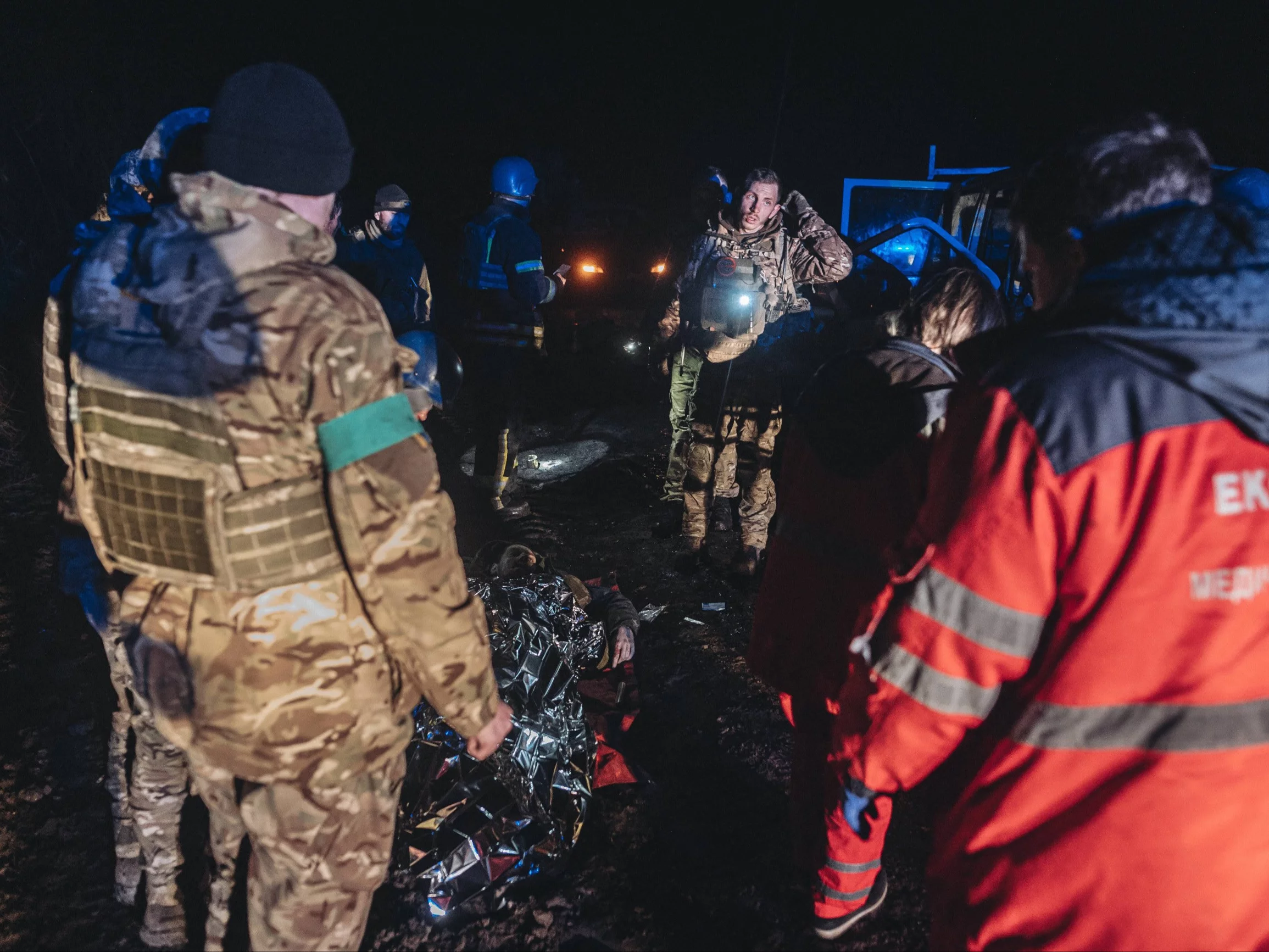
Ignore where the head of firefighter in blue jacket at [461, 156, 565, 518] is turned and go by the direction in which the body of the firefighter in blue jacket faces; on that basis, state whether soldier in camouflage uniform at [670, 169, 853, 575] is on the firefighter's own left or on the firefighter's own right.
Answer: on the firefighter's own right

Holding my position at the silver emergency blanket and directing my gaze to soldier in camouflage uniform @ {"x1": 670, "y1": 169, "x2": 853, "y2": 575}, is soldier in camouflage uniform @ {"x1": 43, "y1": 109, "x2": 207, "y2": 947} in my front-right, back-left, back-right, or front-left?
back-left

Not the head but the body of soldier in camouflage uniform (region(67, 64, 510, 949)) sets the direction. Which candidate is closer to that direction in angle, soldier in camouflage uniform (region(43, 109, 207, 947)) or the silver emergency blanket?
the silver emergency blanket

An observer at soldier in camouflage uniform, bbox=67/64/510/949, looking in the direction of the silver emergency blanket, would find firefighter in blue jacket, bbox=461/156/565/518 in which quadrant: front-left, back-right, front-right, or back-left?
front-left

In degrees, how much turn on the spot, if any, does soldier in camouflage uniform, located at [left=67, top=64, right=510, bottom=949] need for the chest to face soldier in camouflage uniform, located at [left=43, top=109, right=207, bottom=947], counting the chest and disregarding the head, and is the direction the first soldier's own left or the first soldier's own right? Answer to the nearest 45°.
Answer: approximately 90° to the first soldier's own left

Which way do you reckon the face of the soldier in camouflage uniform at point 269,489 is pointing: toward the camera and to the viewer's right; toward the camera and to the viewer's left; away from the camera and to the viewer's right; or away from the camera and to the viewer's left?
away from the camera and to the viewer's right

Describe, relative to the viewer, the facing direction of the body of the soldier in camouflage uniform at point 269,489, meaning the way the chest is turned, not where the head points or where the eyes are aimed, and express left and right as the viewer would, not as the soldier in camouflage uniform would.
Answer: facing away from the viewer and to the right of the viewer

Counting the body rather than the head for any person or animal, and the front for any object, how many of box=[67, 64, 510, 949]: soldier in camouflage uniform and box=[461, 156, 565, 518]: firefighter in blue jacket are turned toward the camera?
0

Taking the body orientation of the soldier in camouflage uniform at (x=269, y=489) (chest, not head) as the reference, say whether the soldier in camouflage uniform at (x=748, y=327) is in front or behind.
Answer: in front

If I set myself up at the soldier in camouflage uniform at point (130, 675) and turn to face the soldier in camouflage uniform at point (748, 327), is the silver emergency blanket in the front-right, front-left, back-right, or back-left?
front-right

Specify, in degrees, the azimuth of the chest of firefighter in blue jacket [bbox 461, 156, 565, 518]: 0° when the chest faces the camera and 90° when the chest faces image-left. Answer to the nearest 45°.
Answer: approximately 225°

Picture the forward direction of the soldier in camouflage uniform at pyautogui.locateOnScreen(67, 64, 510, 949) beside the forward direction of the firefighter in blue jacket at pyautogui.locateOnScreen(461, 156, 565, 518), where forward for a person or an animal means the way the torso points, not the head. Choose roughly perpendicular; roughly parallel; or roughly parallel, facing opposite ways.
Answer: roughly parallel

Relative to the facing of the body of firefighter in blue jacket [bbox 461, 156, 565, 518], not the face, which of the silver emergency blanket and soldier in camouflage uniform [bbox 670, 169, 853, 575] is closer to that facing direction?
the soldier in camouflage uniform
